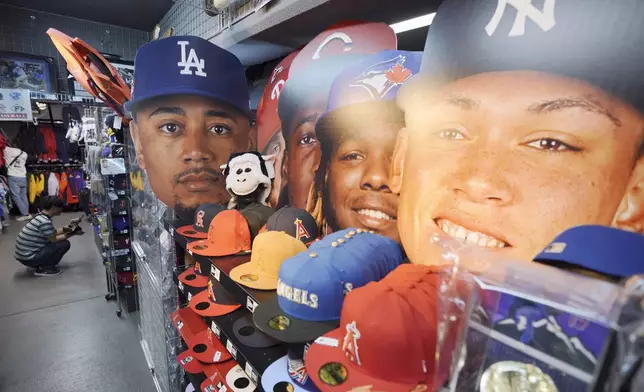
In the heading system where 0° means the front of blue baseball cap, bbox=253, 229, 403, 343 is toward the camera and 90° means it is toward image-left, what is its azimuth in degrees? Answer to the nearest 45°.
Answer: approximately 45°

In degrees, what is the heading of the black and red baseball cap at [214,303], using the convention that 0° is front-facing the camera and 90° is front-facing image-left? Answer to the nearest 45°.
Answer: approximately 45°

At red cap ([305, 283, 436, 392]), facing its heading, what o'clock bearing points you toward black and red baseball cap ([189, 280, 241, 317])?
The black and red baseball cap is roughly at 3 o'clock from the red cap.

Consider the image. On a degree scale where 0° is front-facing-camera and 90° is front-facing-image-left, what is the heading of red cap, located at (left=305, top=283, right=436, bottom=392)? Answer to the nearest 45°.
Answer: approximately 45°

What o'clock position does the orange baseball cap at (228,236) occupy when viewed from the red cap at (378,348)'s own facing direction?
The orange baseball cap is roughly at 3 o'clock from the red cap.

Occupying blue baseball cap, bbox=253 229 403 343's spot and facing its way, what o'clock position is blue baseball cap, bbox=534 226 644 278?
blue baseball cap, bbox=534 226 644 278 is roughly at 9 o'clock from blue baseball cap, bbox=253 229 403 343.

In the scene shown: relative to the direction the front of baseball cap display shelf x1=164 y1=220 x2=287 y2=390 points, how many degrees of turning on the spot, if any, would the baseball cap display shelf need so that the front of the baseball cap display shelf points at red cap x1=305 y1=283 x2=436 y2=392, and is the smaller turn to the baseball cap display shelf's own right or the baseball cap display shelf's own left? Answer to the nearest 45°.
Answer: approximately 90° to the baseball cap display shelf's own left
